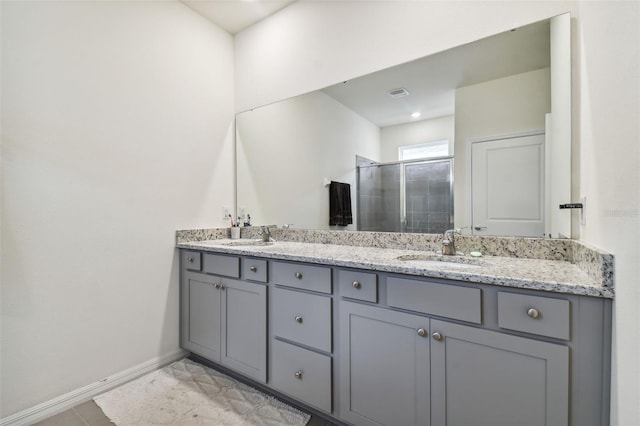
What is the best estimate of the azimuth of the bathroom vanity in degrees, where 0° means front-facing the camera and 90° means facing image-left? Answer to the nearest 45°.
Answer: approximately 45°

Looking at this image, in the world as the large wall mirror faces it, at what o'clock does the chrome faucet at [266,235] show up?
The chrome faucet is roughly at 2 o'clock from the large wall mirror.

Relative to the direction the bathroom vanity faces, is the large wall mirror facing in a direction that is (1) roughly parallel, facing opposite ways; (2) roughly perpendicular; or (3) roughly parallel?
roughly parallel

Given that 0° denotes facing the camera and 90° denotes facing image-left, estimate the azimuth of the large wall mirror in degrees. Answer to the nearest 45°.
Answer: approximately 45°

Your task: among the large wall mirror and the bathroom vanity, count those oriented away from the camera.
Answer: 0
